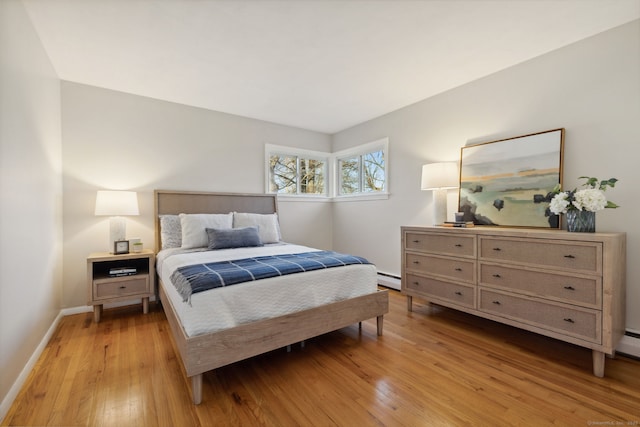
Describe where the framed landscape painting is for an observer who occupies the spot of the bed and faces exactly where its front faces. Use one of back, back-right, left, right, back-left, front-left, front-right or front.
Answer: front-left

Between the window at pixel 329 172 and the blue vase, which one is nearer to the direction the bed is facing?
the blue vase

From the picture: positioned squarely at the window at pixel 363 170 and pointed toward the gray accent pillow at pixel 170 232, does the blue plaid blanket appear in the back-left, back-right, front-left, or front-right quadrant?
front-left

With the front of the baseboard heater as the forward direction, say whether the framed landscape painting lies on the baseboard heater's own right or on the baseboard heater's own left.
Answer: on the baseboard heater's own left

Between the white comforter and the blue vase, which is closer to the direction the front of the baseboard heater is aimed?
the white comforter

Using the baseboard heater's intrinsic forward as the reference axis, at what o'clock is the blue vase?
The blue vase is roughly at 9 o'clock from the baseboard heater.

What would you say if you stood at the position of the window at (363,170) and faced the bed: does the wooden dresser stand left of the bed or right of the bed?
left

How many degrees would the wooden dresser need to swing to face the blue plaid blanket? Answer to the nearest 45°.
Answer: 0° — it already faces it

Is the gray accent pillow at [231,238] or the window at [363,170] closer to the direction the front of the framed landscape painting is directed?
the gray accent pillow

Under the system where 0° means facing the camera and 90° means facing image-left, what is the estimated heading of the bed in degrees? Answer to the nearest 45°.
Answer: approximately 315°

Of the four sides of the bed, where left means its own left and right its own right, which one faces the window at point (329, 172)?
left

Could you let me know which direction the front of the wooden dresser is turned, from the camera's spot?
facing the viewer and to the left of the viewer
